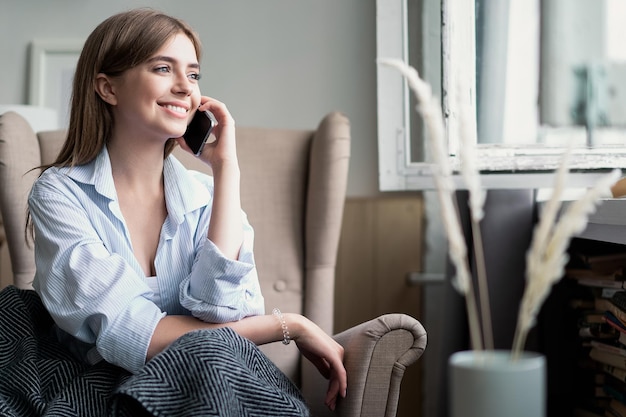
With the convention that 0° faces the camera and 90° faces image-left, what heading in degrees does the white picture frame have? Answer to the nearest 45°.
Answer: approximately 0°

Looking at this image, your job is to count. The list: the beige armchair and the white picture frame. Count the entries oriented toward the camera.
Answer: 2

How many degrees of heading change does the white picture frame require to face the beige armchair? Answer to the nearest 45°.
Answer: approximately 45° to its left

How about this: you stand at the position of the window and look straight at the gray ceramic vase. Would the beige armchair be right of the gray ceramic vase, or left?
right

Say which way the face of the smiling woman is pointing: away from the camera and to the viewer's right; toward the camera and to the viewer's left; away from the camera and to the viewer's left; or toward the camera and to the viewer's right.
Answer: toward the camera and to the viewer's right

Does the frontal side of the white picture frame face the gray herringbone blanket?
yes
